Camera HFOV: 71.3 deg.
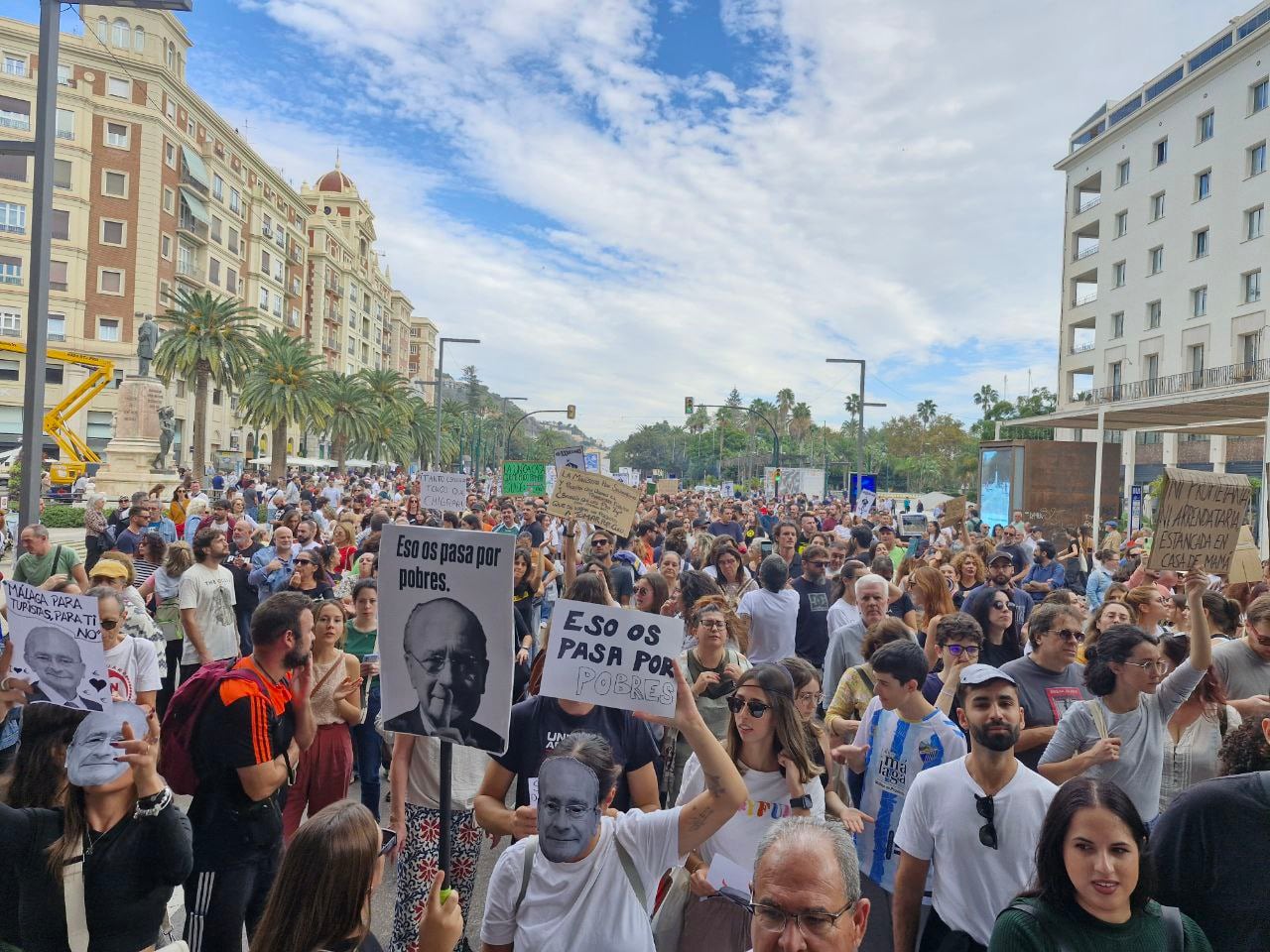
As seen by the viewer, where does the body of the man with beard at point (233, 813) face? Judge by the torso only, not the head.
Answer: to the viewer's right

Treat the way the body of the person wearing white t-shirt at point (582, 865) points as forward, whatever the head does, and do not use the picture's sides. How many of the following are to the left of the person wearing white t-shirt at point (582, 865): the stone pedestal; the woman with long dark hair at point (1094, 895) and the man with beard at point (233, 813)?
1

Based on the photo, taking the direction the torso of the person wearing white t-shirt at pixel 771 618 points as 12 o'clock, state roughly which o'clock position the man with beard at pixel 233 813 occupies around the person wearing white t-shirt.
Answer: The man with beard is roughly at 7 o'clock from the person wearing white t-shirt.

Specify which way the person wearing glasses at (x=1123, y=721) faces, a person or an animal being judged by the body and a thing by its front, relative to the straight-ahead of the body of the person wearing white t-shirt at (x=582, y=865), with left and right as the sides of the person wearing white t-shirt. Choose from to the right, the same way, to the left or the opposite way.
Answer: the same way

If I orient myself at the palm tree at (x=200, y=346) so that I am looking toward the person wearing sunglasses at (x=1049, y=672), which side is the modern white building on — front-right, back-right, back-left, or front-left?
front-left

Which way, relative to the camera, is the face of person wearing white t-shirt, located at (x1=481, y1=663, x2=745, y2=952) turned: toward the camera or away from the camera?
toward the camera

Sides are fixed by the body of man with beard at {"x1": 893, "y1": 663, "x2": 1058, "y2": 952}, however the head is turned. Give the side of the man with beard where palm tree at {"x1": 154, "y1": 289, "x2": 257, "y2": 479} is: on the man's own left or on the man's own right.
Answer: on the man's own right

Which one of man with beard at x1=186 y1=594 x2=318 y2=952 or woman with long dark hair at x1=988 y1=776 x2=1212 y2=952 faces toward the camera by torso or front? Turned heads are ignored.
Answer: the woman with long dark hair

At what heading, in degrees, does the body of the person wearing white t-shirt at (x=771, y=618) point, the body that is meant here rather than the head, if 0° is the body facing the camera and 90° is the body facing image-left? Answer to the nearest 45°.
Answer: approximately 180°

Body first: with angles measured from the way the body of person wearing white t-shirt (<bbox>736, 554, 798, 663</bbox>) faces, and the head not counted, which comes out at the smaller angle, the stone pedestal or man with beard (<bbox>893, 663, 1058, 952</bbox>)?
the stone pedestal

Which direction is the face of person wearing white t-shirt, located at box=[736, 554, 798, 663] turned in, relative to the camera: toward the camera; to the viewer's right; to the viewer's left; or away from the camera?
away from the camera

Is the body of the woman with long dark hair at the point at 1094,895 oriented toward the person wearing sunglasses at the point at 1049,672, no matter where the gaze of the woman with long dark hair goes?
no

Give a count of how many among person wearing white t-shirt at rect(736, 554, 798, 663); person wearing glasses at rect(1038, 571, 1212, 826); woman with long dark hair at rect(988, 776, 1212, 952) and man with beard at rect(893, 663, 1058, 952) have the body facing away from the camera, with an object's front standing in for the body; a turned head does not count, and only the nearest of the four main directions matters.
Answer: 1

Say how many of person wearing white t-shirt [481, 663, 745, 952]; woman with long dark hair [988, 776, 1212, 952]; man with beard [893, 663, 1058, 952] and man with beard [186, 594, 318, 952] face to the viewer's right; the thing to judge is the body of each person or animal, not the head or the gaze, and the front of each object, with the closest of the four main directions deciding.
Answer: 1

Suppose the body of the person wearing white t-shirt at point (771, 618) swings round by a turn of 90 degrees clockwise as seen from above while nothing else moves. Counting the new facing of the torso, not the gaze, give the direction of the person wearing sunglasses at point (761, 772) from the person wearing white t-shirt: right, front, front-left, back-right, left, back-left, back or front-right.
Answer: right

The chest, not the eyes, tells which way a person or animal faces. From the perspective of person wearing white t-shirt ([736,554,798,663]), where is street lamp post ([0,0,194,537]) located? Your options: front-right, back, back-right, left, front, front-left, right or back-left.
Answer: left

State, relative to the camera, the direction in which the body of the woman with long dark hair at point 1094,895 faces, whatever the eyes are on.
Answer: toward the camera

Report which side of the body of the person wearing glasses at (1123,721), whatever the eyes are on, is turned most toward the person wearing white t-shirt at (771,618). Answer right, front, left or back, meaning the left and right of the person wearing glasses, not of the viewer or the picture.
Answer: back

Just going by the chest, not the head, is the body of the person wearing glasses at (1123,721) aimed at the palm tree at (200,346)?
no

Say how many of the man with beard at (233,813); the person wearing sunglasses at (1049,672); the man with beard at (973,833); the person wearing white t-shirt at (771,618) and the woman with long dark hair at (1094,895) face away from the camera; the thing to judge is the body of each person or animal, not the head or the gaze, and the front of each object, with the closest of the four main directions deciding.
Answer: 1

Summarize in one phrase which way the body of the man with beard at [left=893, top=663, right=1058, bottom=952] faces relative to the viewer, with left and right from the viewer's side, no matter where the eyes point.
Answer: facing the viewer
